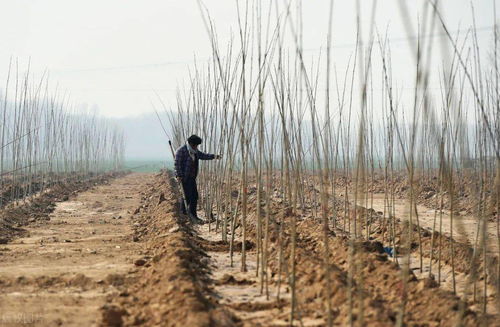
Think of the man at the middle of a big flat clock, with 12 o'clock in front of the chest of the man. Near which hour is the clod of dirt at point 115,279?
The clod of dirt is roughly at 2 o'clock from the man.

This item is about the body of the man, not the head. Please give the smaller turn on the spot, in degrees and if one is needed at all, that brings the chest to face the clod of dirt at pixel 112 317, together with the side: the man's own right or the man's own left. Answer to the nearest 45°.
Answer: approximately 45° to the man's own right

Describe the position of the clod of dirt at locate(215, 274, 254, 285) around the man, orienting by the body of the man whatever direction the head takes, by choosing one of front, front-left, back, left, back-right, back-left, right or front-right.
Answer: front-right

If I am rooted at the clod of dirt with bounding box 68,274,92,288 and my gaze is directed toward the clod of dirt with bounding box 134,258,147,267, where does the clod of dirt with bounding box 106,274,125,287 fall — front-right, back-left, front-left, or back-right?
front-right

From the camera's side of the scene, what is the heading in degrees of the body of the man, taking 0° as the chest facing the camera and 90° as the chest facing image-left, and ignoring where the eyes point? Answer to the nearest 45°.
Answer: approximately 315°

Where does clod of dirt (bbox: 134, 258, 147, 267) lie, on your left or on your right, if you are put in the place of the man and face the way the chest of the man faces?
on your right
